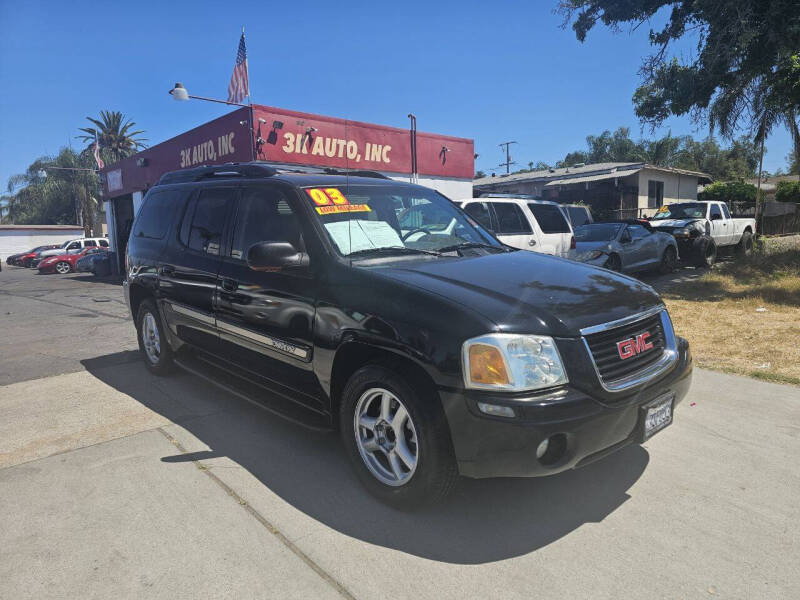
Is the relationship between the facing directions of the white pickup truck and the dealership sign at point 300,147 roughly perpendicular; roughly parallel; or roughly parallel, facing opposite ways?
roughly perpendicular

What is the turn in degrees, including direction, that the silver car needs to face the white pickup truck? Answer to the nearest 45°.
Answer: approximately 180°

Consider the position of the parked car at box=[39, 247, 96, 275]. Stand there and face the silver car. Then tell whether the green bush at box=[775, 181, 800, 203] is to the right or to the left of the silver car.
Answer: left

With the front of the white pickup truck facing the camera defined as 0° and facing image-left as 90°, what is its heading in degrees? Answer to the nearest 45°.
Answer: approximately 45°

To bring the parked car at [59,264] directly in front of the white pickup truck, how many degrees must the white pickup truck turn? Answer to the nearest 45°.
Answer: approximately 45° to its right

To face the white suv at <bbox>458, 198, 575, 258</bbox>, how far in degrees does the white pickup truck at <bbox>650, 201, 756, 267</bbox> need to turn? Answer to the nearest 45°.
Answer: approximately 45° to its left

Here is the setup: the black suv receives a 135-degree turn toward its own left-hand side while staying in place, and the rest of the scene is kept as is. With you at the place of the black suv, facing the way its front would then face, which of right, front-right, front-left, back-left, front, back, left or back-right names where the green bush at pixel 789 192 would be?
front-right

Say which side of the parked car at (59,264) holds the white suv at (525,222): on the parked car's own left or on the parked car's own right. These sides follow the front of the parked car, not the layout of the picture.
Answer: on the parked car's own left

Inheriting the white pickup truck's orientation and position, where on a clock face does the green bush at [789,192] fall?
The green bush is roughly at 5 o'clock from the white pickup truck.

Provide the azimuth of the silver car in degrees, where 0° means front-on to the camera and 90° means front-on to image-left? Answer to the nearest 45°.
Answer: approximately 45°
